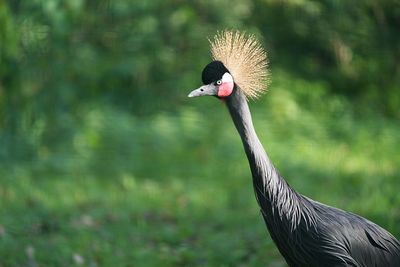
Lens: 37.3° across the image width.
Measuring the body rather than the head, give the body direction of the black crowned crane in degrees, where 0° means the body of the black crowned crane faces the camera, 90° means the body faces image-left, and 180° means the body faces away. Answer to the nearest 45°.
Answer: approximately 90°
